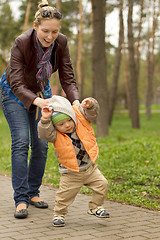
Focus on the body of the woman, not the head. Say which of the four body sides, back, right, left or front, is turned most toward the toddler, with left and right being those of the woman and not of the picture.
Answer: front

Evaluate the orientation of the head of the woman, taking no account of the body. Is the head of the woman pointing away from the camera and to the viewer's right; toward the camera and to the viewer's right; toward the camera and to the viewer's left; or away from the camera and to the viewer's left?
toward the camera and to the viewer's right

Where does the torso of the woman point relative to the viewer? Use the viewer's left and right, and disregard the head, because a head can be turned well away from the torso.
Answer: facing the viewer and to the right of the viewer
